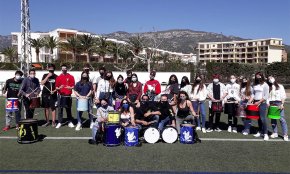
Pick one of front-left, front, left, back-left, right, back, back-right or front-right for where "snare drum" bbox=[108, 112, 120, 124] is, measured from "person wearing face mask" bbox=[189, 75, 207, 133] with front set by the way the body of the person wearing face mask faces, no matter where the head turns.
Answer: front-right

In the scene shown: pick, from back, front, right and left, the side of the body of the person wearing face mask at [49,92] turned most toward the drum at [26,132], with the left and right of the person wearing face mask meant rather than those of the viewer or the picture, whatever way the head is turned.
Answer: front

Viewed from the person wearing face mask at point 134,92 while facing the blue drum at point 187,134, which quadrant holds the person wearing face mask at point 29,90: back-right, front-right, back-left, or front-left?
back-right

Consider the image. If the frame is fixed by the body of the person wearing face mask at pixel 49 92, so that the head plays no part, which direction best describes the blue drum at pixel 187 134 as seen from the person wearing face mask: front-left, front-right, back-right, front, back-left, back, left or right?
front-left

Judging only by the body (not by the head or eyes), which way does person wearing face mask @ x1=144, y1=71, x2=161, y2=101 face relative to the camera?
toward the camera

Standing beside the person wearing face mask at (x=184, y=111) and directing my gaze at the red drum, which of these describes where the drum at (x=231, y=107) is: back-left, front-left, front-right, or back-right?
front-left

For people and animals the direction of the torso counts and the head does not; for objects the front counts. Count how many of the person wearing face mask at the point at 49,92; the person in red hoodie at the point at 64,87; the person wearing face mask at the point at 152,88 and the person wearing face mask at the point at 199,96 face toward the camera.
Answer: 4

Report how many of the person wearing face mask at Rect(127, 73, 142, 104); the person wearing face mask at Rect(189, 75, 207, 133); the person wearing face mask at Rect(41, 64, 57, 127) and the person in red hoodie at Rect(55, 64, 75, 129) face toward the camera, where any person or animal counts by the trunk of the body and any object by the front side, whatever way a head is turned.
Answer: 4

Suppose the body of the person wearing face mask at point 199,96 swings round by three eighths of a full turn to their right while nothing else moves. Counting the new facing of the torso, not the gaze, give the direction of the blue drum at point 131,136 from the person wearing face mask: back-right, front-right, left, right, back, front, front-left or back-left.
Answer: left

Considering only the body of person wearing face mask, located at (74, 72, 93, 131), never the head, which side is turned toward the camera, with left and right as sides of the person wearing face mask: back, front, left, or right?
front

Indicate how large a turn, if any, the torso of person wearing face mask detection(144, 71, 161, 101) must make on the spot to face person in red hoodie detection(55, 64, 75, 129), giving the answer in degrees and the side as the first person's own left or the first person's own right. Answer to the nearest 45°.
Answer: approximately 90° to the first person's own right

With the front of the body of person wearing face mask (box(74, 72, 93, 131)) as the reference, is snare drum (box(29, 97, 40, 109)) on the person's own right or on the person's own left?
on the person's own right

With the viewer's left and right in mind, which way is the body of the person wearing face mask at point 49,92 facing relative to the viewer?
facing the viewer

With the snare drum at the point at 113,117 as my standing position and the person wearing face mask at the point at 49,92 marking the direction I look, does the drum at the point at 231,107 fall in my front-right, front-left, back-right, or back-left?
back-right

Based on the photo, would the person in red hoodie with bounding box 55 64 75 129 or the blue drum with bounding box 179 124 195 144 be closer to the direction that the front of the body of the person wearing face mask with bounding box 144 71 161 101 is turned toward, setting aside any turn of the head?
the blue drum

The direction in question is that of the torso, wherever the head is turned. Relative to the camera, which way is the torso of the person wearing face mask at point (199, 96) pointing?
toward the camera
